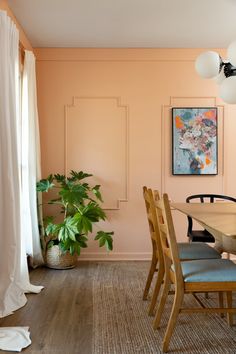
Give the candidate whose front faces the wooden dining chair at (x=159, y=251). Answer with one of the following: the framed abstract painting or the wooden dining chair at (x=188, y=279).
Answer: the framed abstract painting

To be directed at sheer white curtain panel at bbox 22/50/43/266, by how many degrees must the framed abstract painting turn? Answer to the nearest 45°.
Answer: approximately 45° to its right

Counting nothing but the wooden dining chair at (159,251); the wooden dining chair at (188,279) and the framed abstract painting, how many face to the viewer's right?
2

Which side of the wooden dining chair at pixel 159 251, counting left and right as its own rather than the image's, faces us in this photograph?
right

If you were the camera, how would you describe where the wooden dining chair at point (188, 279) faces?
facing to the right of the viewer

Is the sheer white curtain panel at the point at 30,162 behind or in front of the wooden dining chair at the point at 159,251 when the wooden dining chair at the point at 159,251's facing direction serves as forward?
behind

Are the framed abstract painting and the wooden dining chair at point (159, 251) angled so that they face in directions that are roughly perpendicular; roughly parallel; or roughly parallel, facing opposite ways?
roughly perpendicular

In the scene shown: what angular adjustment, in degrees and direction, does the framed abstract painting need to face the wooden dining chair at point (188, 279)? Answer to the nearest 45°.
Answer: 0° — it already faces it

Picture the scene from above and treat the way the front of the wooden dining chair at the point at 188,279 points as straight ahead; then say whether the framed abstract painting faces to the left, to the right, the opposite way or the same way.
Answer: to the right

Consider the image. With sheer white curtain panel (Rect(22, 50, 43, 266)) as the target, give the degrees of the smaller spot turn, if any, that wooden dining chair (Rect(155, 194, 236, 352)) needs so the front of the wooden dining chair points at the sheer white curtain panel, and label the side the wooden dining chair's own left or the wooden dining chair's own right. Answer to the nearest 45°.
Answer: approximately 135° to the wooden dining chair's own left

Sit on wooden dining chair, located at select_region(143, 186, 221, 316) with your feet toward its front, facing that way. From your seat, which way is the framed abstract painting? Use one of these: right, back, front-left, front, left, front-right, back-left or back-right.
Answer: left

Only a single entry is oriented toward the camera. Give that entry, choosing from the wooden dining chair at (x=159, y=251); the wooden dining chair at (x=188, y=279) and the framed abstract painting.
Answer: the framed abstract painting

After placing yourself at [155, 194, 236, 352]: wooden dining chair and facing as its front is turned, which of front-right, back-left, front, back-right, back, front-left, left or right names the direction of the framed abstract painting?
left
